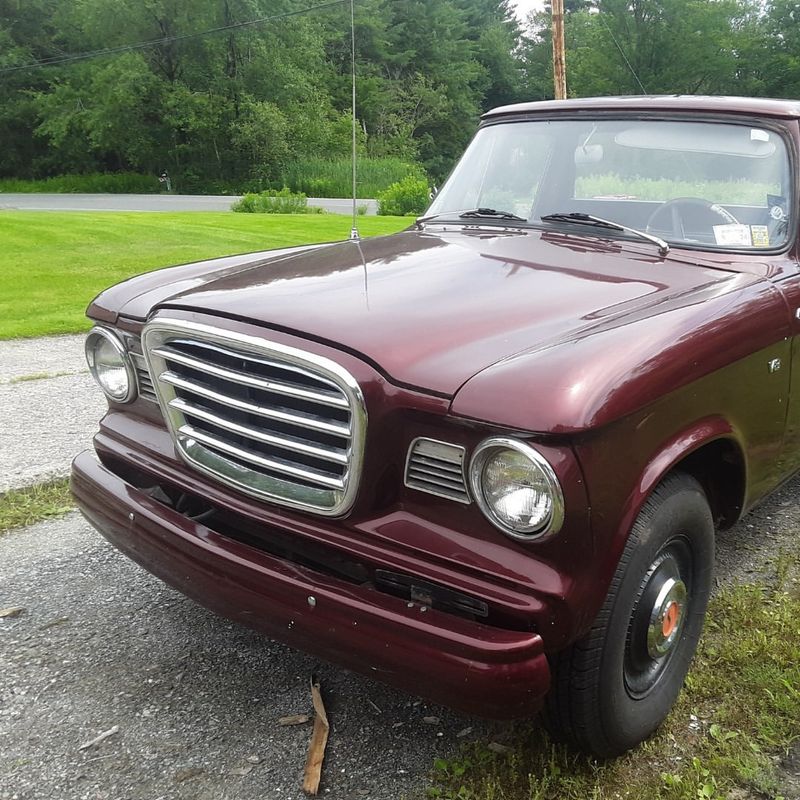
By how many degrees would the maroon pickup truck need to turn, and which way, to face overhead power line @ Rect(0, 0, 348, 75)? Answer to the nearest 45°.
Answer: approximately 135° to its right

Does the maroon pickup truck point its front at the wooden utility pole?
no

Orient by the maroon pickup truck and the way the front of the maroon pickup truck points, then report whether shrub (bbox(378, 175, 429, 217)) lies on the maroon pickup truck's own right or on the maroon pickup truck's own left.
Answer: on the maroon pickup truck's own right

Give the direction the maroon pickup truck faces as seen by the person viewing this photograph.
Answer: facing the viewer and to the left of the viewer
